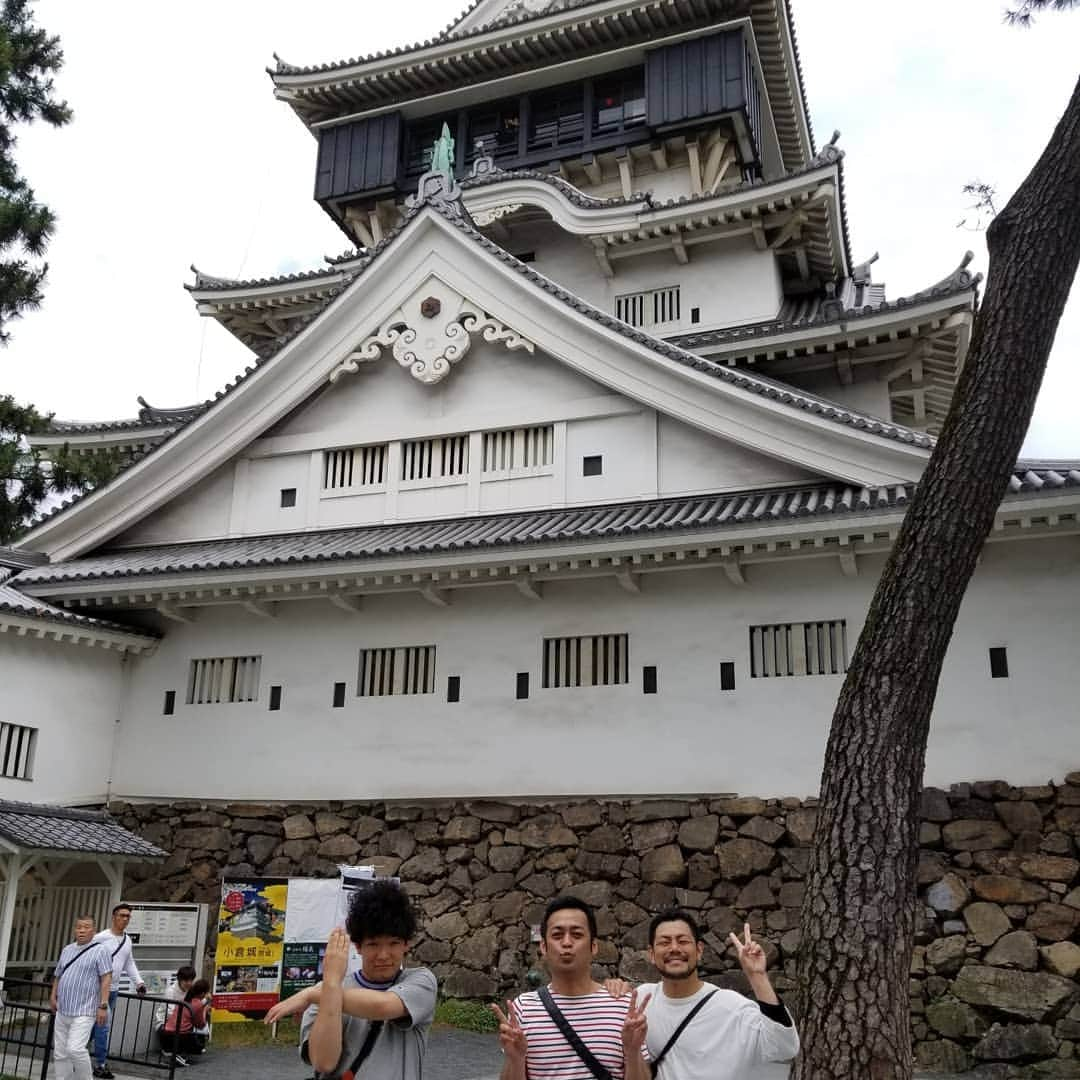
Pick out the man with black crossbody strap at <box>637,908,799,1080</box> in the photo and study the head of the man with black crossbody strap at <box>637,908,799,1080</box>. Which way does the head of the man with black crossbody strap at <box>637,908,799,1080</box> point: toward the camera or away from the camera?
toward the camera

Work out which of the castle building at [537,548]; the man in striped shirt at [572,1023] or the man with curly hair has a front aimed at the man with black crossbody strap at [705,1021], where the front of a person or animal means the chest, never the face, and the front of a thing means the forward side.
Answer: the castle building

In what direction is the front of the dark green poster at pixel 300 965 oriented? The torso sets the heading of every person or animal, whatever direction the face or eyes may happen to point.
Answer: toward the camera

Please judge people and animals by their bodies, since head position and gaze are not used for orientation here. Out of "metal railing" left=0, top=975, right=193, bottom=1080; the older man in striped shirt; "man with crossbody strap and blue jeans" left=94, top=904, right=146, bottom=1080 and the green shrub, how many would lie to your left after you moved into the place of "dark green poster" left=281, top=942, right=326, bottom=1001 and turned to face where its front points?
1

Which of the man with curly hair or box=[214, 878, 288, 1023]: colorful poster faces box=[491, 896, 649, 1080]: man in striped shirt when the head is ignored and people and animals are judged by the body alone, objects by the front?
the colorful poster

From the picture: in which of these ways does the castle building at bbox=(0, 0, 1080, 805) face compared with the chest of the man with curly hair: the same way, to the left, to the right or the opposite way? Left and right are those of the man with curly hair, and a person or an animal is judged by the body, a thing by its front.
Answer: the same way

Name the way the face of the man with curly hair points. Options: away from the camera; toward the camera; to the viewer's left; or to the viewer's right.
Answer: toward the camera

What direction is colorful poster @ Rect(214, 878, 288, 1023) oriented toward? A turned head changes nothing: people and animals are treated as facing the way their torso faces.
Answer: toward the camera

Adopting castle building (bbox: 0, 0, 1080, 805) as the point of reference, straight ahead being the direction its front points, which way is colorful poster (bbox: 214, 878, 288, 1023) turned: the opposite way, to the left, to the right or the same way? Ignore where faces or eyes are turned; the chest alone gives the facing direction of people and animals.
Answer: the same way

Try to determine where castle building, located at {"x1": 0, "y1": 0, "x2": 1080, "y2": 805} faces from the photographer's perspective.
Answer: facing the viewer

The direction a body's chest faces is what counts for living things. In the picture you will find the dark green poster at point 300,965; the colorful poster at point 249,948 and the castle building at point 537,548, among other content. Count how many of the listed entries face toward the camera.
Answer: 3

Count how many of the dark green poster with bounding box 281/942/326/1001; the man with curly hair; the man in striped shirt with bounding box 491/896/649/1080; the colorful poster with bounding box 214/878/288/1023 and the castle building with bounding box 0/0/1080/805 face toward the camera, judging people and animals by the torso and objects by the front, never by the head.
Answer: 5

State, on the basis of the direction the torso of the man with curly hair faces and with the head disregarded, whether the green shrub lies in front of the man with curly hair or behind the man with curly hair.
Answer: behind

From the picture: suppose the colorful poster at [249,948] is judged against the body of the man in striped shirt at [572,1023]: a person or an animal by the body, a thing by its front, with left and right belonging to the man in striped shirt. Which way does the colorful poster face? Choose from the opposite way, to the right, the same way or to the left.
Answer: the same way

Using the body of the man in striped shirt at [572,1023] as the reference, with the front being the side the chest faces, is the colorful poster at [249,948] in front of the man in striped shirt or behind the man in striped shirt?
behind

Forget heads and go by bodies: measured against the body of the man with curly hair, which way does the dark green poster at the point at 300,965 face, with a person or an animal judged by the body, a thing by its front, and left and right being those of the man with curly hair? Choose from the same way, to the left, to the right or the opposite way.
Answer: the same way
